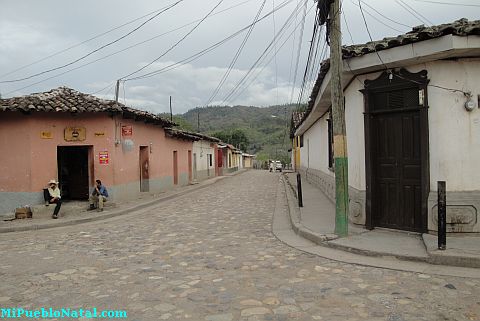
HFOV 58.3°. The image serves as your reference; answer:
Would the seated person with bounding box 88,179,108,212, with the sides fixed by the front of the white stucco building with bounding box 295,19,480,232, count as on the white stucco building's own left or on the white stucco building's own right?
on the white stucco building's own right

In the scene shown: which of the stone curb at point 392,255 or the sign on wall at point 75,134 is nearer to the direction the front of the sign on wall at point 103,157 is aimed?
the stone curb

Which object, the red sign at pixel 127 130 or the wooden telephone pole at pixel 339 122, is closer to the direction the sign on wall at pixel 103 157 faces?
the wooden telephone pole

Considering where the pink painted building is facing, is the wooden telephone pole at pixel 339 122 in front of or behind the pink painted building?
in front

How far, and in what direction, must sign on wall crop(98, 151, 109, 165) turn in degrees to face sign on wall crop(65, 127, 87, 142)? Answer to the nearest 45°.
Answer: approximately 90° to its right

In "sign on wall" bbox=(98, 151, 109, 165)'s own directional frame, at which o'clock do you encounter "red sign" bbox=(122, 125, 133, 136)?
The red sign is roughly at 8 o'clock from the sign on wall.

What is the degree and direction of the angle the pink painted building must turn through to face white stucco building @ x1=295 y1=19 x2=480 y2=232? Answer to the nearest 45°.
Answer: approximately 45° to its left
